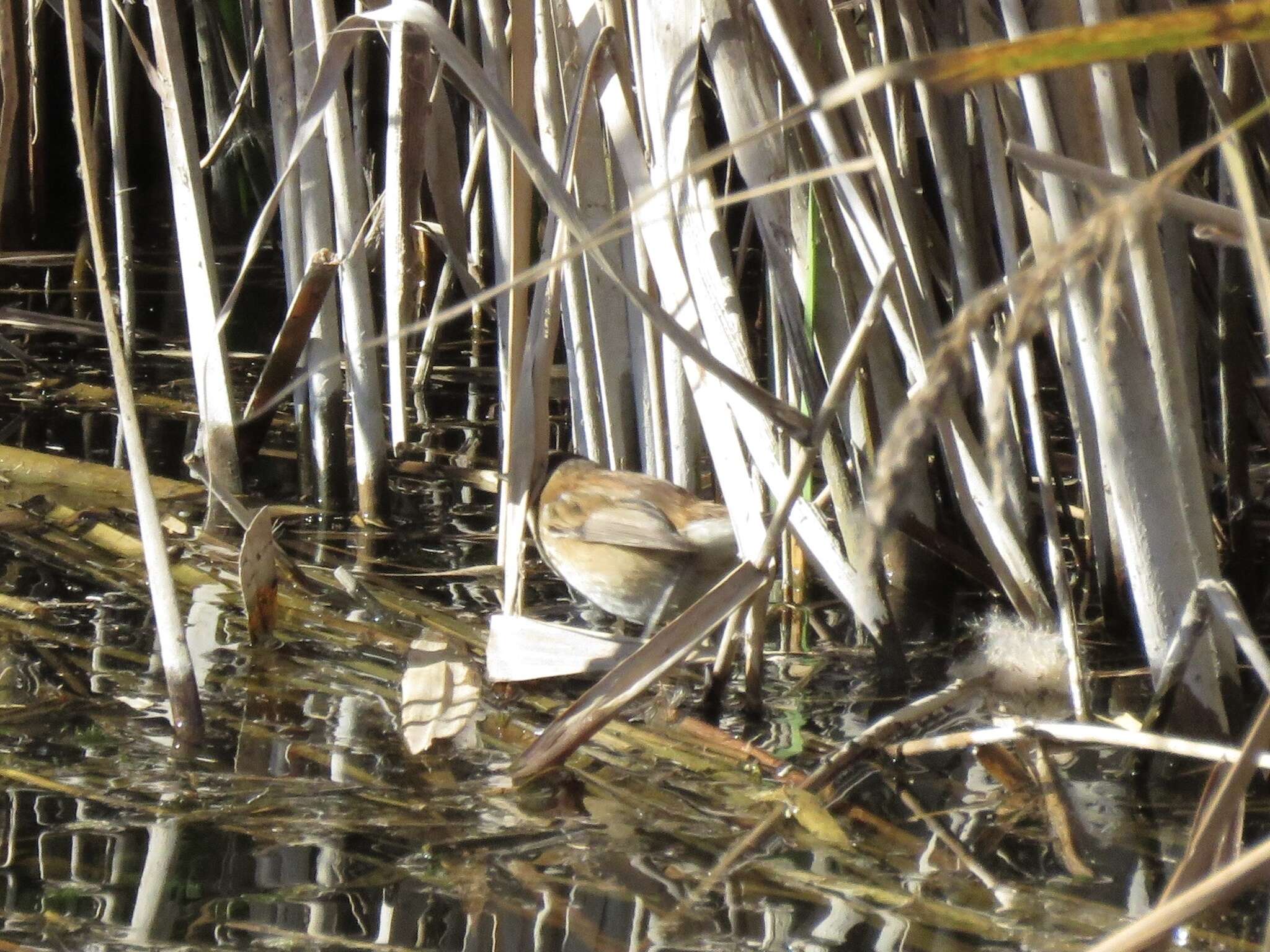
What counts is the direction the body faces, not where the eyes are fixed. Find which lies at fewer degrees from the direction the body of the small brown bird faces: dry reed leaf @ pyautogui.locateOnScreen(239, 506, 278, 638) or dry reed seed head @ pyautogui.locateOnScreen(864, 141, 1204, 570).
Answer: the dry reed leaf

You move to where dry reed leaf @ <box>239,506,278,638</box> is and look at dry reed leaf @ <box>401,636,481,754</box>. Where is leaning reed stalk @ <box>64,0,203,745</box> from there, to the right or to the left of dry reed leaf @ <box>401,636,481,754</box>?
right

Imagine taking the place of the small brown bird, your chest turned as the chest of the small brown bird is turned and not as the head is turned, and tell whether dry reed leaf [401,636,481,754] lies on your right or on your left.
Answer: on your left

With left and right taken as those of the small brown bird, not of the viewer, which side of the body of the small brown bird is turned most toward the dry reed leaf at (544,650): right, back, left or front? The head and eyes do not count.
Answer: left

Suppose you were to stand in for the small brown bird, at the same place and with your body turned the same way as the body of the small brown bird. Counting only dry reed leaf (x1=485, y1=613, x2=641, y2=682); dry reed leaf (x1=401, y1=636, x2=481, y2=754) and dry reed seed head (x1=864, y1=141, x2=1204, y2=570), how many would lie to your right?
0

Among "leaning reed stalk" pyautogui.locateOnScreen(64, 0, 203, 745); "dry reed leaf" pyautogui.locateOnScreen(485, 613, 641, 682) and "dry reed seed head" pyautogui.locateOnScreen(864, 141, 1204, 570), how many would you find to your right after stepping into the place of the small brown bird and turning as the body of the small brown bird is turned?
0

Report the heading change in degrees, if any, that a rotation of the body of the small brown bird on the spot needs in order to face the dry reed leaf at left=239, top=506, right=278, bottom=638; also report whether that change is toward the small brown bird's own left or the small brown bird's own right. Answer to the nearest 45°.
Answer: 0° — it already faces it

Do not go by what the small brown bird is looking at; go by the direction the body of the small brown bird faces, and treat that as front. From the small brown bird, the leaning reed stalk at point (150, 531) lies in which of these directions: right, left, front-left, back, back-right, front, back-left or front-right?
front-left

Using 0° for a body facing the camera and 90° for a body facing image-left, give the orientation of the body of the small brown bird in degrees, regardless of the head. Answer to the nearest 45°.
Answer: approximately 90°

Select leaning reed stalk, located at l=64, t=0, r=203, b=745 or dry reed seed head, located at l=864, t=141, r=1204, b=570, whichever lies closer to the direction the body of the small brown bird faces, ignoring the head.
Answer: the leaning reed stalk
